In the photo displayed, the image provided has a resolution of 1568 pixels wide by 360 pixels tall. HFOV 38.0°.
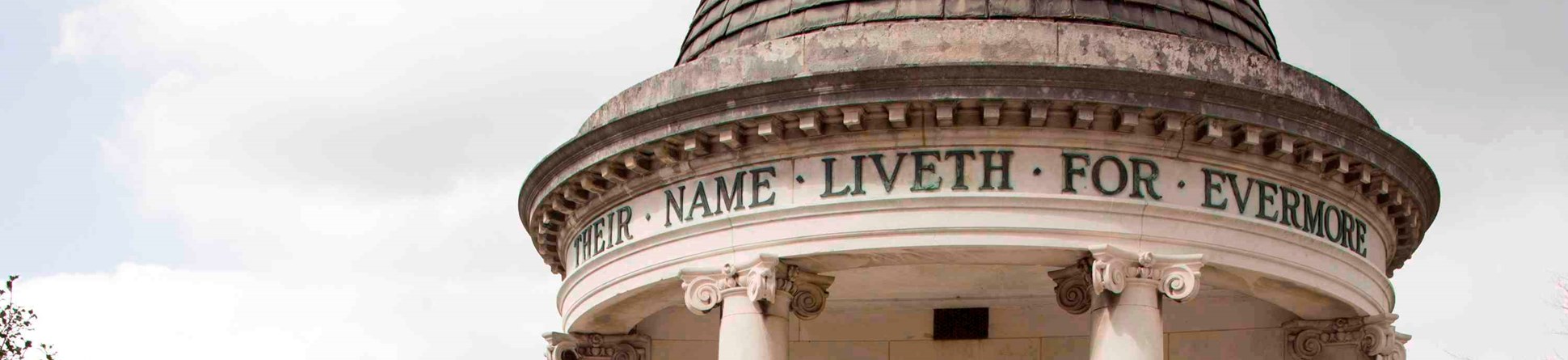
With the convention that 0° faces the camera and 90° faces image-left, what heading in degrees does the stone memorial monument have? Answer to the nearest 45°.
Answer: approximately 0°
